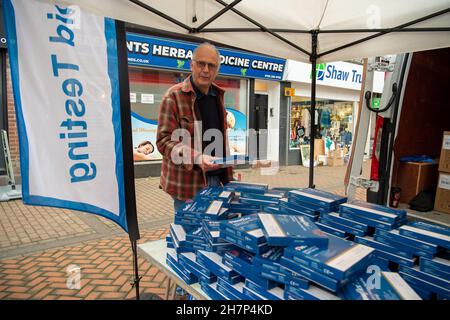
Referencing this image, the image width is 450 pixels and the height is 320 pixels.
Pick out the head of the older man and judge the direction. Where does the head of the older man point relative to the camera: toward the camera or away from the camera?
toward the camera

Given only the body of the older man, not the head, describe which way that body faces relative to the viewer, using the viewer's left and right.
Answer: facing the viewer and to the right of the viewer

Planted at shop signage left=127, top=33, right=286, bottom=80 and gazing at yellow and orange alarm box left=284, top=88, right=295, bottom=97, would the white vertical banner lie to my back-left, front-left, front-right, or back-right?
back-right

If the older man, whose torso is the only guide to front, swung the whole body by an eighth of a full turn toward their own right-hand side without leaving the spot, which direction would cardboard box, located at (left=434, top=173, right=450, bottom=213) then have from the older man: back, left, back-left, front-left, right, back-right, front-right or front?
left

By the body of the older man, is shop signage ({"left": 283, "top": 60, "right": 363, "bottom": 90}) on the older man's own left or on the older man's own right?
on the older man's own left
